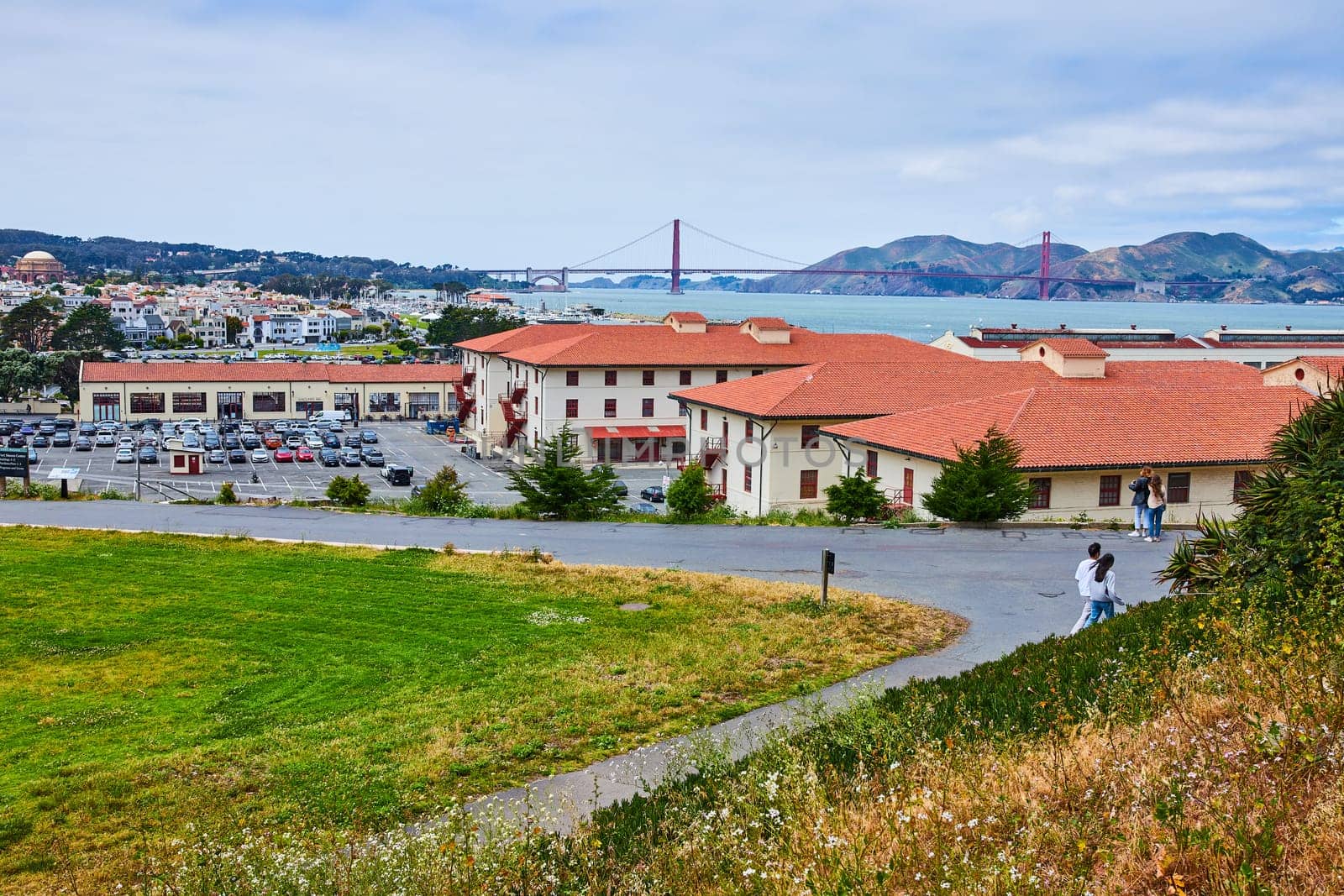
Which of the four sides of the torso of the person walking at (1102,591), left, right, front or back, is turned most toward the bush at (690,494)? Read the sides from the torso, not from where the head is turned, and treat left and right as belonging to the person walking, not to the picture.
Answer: left

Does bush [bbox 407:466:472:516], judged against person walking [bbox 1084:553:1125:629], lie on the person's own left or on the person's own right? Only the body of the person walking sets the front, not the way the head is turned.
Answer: on the person's own left

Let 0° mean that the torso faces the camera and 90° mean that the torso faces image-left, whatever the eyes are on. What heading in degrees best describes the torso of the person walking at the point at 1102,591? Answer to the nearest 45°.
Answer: approximately 225°

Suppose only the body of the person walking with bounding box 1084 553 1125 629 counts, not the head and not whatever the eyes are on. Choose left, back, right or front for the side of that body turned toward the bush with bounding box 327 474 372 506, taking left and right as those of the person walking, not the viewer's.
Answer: left

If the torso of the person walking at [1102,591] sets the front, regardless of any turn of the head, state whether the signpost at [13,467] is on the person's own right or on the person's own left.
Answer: on the person's own left

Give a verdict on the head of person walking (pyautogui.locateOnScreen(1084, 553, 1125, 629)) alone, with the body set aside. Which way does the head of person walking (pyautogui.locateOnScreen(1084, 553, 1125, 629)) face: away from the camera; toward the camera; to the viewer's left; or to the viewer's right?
away from the camera

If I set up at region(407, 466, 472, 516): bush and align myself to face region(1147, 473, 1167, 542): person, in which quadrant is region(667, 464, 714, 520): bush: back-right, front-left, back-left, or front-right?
front-left

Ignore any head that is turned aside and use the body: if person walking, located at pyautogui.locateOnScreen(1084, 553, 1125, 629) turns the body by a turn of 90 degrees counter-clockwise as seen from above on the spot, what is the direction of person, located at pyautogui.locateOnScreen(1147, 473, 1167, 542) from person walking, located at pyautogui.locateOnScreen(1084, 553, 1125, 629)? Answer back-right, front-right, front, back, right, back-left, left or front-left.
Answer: front-right
